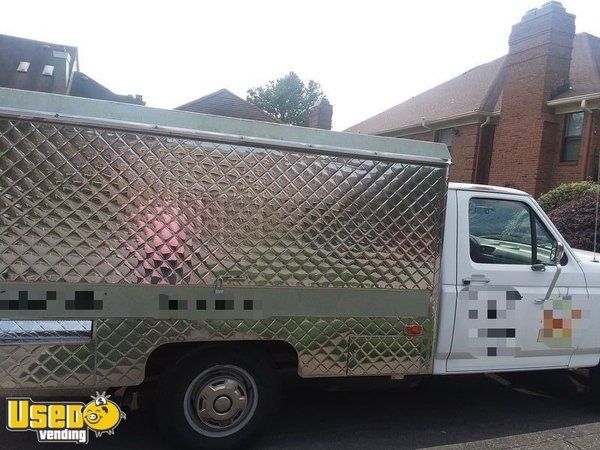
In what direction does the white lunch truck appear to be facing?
to the viewer's right

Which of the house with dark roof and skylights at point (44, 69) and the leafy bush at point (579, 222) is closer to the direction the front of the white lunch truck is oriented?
the leafy bush

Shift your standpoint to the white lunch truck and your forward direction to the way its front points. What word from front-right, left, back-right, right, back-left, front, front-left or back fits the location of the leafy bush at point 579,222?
front-left

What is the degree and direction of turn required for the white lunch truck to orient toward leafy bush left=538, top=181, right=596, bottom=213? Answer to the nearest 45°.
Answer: approximately 45° to its left

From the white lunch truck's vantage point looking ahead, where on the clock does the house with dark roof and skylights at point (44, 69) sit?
The house with dark roof and skylights is roughly at 8 o'clock from the white lunch truck.
